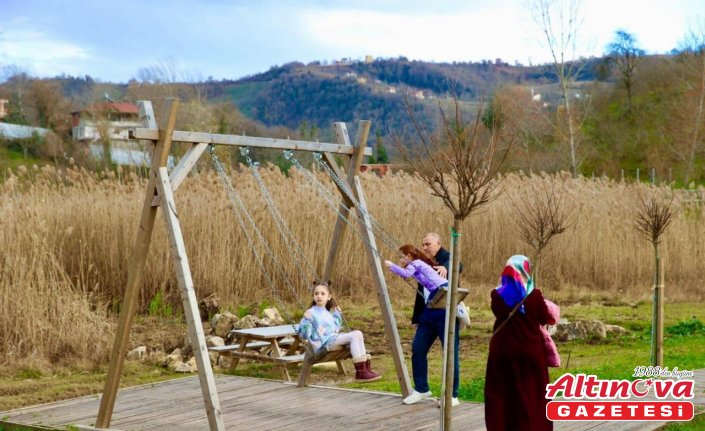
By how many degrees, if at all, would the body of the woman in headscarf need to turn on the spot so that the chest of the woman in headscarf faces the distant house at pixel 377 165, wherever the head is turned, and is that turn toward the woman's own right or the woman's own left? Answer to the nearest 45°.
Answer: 0° — they already face it

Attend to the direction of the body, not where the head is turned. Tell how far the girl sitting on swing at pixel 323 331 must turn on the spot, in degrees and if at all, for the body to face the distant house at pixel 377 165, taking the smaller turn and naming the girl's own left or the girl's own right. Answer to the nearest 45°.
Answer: approximately 135° to the girl's own left

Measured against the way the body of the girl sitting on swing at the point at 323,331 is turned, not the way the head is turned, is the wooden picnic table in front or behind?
behind

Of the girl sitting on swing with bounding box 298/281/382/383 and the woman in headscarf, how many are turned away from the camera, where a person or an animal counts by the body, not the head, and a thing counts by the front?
1

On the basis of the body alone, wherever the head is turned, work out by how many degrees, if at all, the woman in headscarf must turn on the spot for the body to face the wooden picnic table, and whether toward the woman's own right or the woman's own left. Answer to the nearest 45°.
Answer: approximately 45° to the woman's own left

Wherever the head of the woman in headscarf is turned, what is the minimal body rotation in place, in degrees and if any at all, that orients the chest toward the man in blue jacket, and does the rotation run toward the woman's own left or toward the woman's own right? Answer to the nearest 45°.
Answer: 0° — they already face them

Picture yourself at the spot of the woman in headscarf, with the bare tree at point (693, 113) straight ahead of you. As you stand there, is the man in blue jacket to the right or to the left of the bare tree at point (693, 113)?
left

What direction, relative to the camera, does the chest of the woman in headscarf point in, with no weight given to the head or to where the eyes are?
away from the camera

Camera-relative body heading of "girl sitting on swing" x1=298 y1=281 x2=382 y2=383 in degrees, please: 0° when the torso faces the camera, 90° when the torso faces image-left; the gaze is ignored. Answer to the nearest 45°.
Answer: approximately 315°
